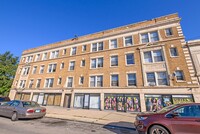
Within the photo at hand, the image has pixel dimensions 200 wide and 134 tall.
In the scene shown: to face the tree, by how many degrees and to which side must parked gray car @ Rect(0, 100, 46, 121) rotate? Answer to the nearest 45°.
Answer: approximately 45° to its right

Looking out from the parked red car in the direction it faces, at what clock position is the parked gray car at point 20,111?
The parked gray car is roughly at 12 o'clock from the parked red car.

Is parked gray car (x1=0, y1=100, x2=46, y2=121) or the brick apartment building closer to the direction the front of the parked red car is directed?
the parked gray car

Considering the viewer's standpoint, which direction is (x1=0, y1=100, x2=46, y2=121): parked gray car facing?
facing away from the viewer and to the left of the viewer

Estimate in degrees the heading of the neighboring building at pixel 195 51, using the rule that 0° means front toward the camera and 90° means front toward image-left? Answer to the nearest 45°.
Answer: approximately 0°

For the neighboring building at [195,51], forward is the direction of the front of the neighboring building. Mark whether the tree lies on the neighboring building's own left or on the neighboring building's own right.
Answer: on the neighboring building's own right

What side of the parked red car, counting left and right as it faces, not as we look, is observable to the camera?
left

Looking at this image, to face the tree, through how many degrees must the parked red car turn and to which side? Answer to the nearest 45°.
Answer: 0° — it already faces it

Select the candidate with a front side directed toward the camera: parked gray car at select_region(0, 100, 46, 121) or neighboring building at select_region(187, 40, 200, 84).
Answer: the neighboring building

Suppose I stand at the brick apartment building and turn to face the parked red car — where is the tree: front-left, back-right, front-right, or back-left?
back-right

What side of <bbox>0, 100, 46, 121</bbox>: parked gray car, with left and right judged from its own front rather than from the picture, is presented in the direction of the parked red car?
back

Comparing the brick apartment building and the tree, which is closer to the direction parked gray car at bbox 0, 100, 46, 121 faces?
the tree

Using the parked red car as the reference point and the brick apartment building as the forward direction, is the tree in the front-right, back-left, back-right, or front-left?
front-left

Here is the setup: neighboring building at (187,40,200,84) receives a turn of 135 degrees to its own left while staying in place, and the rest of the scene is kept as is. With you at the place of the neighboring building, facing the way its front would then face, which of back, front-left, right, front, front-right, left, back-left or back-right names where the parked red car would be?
back-right

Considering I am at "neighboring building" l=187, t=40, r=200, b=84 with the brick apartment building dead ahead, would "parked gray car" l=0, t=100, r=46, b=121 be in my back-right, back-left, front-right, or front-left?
front-left

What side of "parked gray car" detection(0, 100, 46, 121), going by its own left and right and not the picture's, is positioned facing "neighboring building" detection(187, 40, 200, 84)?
back
